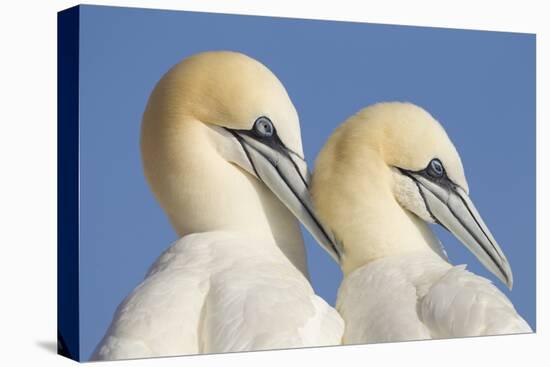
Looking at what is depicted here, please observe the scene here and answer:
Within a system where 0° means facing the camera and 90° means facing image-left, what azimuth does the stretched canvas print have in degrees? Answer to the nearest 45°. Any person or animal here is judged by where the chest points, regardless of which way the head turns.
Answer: approximately 315°
